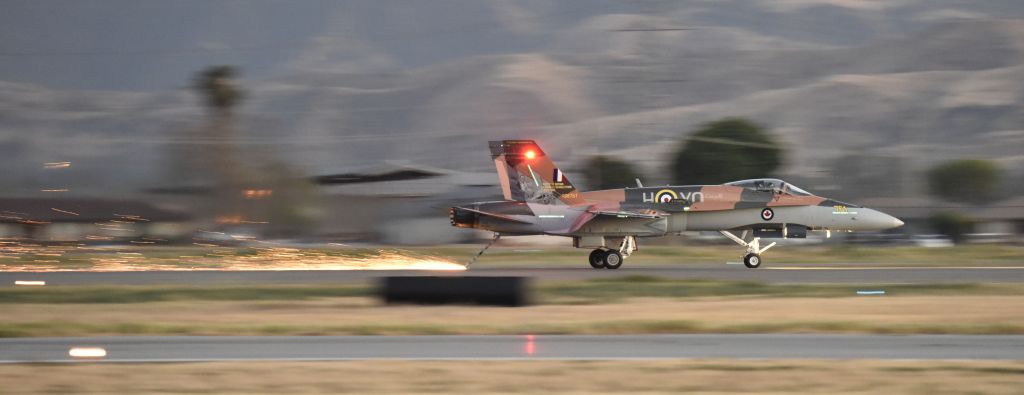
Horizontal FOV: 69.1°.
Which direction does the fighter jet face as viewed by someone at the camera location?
facing to the right of the viewer
